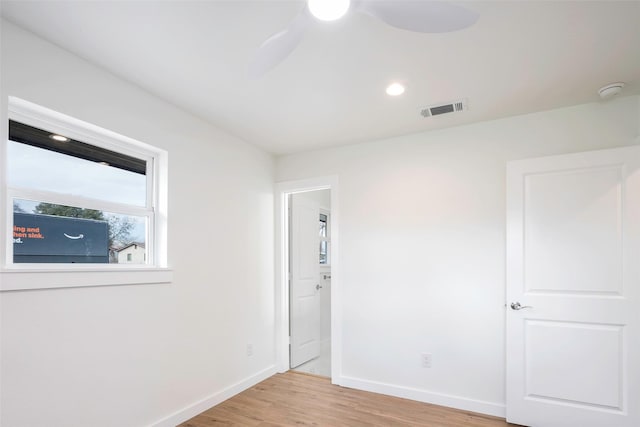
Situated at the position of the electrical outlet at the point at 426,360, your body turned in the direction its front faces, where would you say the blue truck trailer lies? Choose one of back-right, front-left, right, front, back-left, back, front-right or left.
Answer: front-right

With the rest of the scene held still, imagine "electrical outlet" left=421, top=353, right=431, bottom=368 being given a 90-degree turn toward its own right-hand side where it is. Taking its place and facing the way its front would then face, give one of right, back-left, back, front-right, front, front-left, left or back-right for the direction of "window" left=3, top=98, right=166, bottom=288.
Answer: front-left

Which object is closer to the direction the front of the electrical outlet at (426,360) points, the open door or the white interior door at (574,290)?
the white interior door

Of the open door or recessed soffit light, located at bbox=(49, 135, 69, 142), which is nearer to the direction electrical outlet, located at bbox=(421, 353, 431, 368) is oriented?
the recessed soffit light

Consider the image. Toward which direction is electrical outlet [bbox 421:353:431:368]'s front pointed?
toward the camera

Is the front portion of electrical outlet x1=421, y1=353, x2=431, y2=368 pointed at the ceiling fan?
yes

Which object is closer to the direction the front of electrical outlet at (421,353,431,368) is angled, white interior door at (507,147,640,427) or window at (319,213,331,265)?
the white interior door
